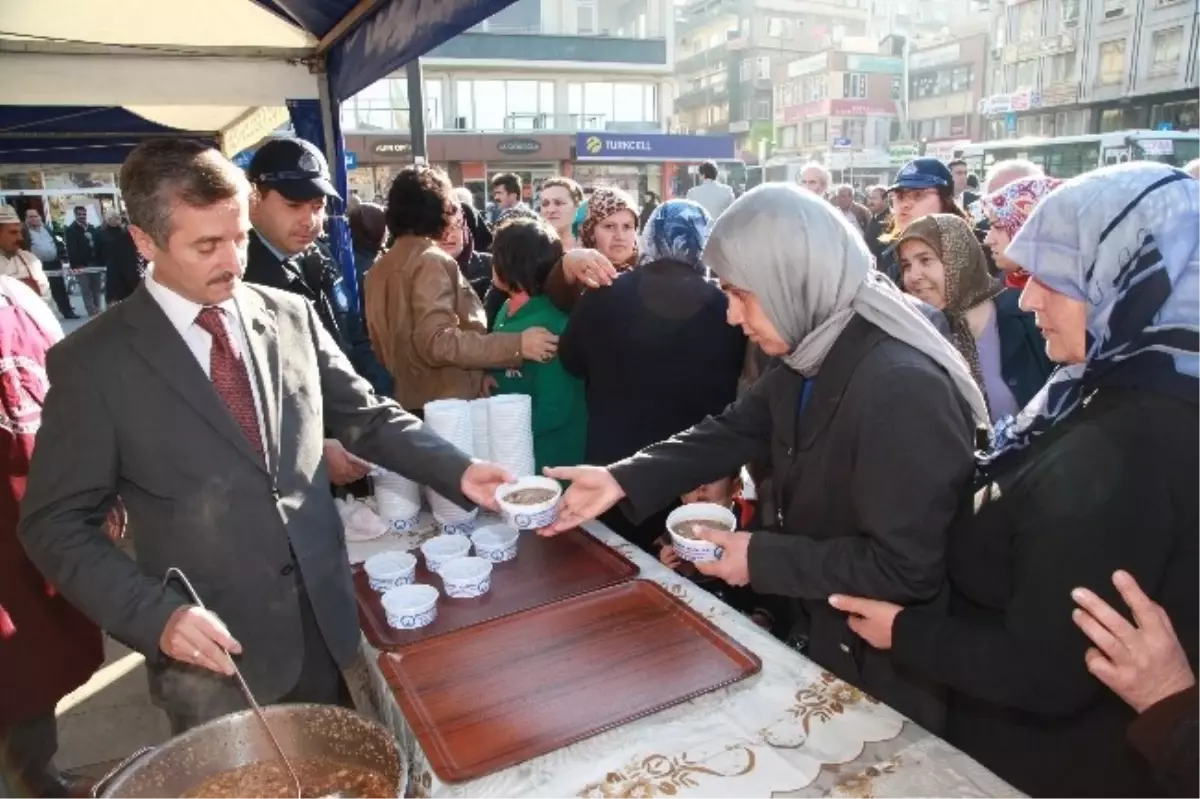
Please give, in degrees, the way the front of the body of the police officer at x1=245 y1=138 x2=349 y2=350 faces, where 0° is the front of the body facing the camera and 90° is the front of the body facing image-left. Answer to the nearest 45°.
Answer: approximately 315°

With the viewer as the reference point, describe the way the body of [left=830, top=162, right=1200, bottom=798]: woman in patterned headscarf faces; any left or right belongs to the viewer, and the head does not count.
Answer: facing to the left of the viewer

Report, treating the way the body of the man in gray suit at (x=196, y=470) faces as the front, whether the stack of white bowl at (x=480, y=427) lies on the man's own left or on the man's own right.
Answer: on the man's own left

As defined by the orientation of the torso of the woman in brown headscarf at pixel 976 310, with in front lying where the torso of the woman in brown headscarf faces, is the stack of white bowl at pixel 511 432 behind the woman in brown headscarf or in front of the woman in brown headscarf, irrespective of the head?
in front

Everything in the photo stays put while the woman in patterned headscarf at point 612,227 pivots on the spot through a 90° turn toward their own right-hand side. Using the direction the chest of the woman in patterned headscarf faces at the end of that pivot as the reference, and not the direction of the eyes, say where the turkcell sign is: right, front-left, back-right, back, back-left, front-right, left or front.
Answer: right

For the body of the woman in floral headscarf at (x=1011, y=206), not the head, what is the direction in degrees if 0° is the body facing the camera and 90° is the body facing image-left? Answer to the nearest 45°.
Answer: approximately 90°

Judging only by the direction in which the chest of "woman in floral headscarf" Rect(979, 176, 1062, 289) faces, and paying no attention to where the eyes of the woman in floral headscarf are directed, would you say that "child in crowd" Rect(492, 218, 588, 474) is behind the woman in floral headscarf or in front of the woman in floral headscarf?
in front

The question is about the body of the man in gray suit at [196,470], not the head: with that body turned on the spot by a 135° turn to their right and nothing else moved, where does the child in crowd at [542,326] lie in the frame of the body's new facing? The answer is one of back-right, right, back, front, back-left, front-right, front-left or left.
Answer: back-right

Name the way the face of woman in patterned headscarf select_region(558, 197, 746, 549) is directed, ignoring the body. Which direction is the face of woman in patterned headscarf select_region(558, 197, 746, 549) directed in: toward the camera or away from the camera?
away from the camera

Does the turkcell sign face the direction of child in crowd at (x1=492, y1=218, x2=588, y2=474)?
yes
